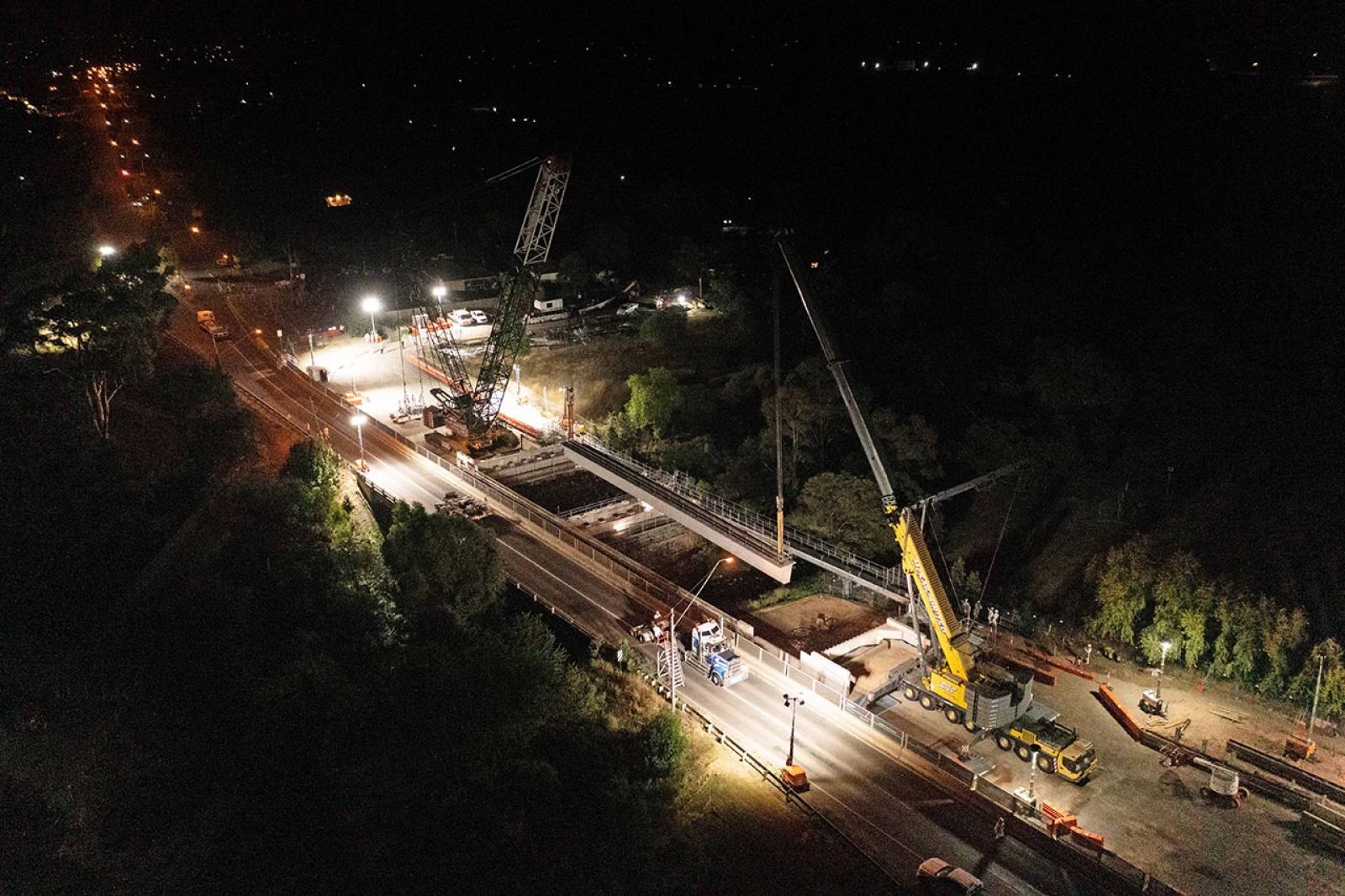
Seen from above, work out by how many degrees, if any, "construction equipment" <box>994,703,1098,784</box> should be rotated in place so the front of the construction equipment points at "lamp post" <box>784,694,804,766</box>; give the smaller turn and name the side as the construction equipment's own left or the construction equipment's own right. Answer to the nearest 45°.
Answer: approximately 135° to the construction equipment's own right

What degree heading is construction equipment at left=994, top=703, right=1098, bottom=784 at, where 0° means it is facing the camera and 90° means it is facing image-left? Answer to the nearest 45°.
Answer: approximately 315°

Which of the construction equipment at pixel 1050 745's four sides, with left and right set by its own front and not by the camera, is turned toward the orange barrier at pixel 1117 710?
left

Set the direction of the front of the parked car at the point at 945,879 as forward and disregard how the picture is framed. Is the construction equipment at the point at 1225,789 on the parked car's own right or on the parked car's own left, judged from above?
on the parked car's own left

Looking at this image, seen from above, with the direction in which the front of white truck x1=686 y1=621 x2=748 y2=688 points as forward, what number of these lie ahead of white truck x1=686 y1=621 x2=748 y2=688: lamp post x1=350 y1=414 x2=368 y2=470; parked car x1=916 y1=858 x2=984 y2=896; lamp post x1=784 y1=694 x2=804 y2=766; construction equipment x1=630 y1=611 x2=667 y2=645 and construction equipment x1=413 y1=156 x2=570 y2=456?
2

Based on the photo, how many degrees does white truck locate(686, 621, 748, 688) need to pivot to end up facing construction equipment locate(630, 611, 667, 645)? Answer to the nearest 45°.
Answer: approximately 180°

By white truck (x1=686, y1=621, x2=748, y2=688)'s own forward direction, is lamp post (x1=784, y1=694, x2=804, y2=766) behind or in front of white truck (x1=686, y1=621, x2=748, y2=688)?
in front

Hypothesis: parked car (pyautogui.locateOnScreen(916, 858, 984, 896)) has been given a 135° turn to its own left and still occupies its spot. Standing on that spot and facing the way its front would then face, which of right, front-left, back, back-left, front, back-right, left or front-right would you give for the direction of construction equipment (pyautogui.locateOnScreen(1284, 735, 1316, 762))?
front-right

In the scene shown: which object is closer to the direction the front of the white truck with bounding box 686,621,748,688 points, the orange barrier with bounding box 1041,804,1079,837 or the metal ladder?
the orange barrier

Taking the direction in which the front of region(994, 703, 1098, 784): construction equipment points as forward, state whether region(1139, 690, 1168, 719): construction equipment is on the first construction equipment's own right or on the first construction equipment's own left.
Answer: on the first construction equipment's own left

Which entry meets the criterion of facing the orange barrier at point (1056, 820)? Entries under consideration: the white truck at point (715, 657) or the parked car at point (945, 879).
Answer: the white truck

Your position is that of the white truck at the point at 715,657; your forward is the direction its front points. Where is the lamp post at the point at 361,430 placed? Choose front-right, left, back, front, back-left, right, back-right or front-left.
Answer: back
